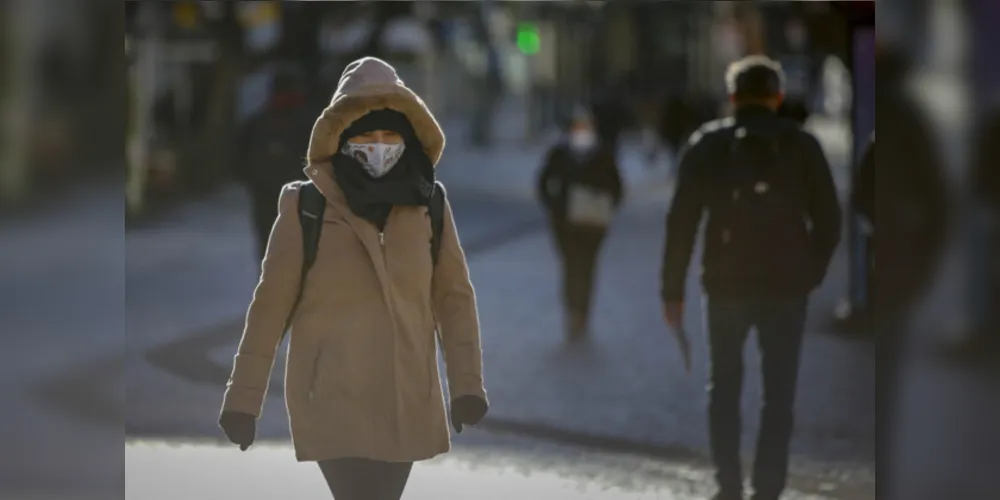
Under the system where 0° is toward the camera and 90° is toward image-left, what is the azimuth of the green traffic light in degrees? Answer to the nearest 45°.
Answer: approximately 0°

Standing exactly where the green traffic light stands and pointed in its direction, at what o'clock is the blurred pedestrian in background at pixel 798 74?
The blurred pedestrian in background is roughly at 9 o'clock from the green traffic light.

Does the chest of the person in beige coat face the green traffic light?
no

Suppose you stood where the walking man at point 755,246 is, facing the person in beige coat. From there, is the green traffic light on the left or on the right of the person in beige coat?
right

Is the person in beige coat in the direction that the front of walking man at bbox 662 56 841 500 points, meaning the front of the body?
no

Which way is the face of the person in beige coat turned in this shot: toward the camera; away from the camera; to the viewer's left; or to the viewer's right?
toward the camera

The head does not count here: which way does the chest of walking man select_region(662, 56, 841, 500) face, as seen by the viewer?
away from the camera

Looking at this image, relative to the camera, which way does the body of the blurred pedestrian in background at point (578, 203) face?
toward the camera
